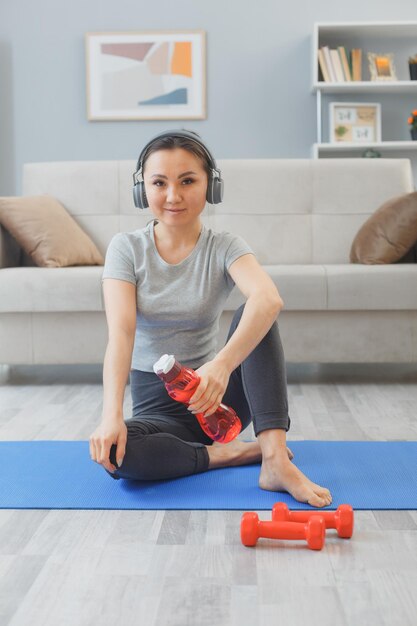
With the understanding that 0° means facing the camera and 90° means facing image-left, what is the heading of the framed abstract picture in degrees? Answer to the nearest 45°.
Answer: approximately 0°

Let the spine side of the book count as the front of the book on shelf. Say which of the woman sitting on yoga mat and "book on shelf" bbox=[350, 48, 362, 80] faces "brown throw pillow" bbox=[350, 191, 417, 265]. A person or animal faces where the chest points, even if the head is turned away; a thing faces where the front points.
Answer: the book on shelf

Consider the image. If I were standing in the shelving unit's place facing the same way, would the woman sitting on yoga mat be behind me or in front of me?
in front
